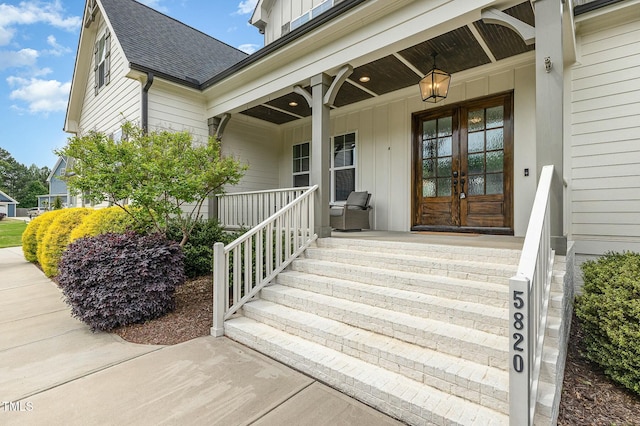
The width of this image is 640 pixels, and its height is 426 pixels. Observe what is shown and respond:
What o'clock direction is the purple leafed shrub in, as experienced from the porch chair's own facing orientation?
The purple leafed shrub is roughly at 12 o'clock from the porch chair.

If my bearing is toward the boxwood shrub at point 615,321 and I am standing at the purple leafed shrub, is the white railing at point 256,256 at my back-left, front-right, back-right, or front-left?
front-left

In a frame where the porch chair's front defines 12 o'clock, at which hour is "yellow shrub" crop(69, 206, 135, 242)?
The yellow shrub is roughly at 1 o'clock from the porch chair.

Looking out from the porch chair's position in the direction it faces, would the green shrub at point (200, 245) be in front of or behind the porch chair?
in front

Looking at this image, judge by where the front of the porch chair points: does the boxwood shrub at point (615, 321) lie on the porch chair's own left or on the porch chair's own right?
on the porch chair's own left

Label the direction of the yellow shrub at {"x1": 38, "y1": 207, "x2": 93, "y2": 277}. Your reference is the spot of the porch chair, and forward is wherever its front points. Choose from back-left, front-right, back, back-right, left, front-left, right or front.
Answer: front-right

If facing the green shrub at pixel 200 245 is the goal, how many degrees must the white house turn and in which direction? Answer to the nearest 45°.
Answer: approximately 45° to its right

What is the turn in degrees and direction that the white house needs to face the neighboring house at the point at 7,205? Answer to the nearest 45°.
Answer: approximately 90° to its right

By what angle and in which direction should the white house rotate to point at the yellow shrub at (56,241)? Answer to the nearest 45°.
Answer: approximately 45° to its right

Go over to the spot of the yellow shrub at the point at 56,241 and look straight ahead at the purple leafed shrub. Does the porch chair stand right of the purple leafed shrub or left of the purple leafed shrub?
left

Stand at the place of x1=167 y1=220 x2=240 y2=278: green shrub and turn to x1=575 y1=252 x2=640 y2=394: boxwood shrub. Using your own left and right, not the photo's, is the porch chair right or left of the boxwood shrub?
left

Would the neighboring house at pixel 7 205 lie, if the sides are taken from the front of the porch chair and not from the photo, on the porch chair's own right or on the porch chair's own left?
on the porch chair's own right

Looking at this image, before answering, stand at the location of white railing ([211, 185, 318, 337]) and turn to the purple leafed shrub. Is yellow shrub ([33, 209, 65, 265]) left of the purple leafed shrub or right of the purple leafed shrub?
right

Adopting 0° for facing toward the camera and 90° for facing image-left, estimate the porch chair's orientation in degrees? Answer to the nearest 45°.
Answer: approximately 45°

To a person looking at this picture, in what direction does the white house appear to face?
facing the viewer and to the left of the viewer
